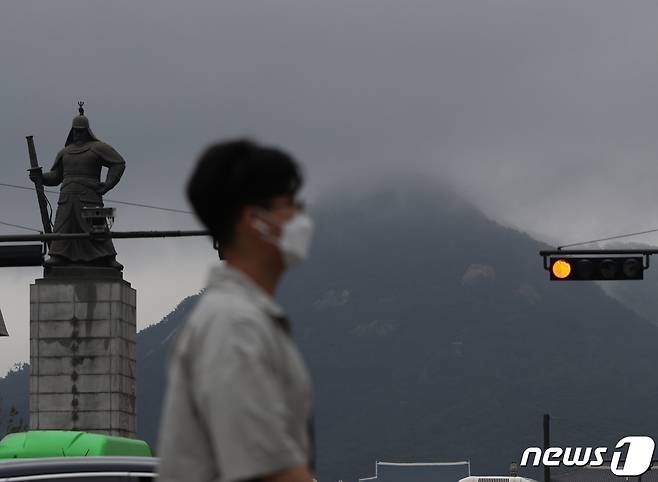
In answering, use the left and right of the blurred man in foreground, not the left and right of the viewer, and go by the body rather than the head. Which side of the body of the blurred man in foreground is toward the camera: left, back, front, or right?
right

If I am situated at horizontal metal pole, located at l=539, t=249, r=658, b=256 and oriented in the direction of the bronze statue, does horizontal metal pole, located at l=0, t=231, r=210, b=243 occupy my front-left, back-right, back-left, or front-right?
front-left

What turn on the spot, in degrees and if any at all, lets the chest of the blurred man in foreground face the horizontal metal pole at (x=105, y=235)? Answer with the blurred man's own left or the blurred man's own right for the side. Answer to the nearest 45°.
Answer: approximately 90° to the blurred man's own left

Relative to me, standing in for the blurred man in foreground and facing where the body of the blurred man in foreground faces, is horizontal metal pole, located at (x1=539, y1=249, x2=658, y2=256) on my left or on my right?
on my left

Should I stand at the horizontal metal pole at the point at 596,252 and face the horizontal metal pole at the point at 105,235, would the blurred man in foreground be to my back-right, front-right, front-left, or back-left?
front-left

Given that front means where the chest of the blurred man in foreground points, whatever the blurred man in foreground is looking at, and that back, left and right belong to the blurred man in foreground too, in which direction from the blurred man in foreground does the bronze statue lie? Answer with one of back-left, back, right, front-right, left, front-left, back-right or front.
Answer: left

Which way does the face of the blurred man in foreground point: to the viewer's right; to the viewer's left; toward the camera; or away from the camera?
to the viewer's right
